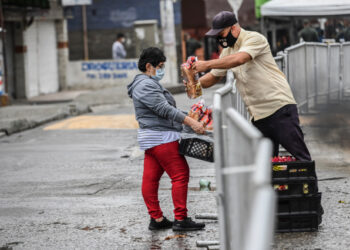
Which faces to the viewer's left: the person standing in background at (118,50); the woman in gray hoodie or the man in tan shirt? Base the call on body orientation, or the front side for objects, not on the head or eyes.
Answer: the man in tan shirt

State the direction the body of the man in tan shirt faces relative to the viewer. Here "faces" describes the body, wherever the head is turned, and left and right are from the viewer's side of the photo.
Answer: facing to the left of the viewer

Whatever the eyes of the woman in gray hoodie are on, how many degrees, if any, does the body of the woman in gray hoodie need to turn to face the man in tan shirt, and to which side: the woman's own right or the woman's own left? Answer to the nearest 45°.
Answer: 0° — they already face them

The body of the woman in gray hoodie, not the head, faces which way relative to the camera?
to the viewer's right

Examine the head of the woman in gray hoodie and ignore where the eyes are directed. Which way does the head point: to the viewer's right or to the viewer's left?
to the viewer's right

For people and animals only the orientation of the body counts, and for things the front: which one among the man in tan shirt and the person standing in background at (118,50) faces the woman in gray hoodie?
the man in tan shirt

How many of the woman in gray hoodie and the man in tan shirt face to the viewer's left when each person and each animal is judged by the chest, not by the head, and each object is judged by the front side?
1

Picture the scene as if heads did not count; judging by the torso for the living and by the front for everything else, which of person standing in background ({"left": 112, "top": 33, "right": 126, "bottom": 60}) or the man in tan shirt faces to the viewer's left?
the man in tan shirt

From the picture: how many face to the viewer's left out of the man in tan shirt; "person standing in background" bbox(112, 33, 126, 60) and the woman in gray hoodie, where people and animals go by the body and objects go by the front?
1

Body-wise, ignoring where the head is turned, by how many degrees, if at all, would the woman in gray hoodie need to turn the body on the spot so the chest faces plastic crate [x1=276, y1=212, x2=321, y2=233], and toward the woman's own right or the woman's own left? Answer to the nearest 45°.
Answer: approximately 45° to the woman's own right
